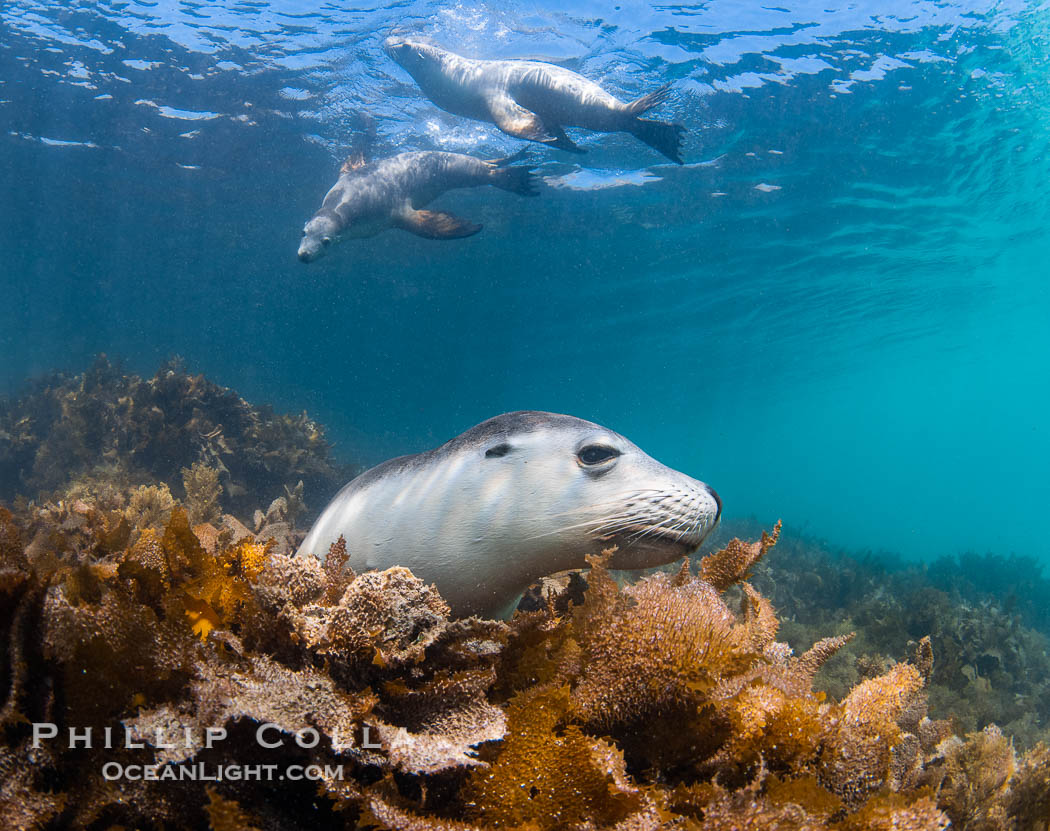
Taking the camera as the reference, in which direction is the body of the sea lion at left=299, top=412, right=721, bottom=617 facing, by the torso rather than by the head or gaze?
to the viewer's right

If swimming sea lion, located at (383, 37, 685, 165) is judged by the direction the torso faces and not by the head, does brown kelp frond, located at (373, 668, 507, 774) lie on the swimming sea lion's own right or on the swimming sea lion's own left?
on the swimming sea lion's own left

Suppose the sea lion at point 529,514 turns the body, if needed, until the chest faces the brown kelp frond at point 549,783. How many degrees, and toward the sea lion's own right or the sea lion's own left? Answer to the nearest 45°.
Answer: approximately 90° to the sea lion's own right

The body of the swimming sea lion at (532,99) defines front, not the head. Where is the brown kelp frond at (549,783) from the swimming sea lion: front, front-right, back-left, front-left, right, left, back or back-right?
left

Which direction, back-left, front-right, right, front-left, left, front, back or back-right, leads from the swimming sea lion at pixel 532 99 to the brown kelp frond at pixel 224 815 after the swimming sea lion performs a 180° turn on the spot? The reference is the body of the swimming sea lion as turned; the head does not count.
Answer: right

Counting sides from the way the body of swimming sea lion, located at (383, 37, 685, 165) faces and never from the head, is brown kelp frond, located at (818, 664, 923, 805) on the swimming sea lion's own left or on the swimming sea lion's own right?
on the swimming sea lion's own left

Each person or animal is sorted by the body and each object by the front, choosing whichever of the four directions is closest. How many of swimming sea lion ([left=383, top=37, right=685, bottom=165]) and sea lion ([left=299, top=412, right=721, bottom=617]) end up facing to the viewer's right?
1

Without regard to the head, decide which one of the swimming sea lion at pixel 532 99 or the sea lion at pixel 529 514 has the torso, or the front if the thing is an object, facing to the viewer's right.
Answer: the sea lion

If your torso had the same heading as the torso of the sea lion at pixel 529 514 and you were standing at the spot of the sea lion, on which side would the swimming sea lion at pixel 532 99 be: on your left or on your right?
on your left

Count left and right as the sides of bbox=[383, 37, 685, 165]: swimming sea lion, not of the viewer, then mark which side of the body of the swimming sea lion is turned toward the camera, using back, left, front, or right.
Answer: left

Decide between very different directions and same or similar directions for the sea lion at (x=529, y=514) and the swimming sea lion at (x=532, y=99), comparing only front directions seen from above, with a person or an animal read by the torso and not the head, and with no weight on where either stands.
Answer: very different directions
